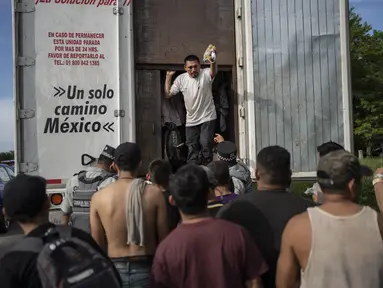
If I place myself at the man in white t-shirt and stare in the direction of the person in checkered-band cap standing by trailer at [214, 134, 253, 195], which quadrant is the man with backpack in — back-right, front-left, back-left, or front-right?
front-right

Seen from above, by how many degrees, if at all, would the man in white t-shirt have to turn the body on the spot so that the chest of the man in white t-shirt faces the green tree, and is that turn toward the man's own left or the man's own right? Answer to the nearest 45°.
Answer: approximately 180°

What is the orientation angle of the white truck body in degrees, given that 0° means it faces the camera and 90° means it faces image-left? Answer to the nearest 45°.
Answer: approximately 180°

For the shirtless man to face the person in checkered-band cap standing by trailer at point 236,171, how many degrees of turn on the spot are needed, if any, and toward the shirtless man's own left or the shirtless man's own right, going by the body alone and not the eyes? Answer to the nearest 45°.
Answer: approximately 45° to the shirtless man's own right

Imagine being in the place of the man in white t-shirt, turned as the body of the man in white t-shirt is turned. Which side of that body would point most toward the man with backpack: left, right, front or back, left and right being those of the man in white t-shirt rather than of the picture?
front

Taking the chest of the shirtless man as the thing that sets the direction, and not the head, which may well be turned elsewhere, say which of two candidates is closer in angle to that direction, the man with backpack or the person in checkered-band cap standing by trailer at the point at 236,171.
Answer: the person in checkered-band cap standing by trailer

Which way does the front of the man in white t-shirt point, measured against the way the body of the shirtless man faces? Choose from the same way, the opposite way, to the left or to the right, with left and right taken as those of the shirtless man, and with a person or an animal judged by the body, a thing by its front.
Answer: the opposite way

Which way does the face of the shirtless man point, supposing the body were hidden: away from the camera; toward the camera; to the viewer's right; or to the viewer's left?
away from the camera

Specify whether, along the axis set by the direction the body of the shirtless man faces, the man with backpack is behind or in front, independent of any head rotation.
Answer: behind

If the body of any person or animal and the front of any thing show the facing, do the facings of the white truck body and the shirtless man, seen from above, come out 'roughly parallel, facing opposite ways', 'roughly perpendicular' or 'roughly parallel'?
roughly parallel

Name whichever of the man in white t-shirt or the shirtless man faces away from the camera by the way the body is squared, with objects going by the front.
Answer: the shirtless man

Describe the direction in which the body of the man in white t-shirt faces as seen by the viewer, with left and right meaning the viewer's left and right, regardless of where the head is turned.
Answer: facing the viewer

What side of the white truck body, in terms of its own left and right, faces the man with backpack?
back

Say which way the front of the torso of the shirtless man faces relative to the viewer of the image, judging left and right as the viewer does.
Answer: facing away from the viewer

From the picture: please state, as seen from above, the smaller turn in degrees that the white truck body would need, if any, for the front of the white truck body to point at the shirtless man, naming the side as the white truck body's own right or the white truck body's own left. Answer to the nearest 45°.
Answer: approximately 180°

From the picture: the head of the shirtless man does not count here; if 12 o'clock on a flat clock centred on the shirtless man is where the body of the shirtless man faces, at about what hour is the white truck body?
The white truck body is roughly at 12 o'clock from the shirtless man.
